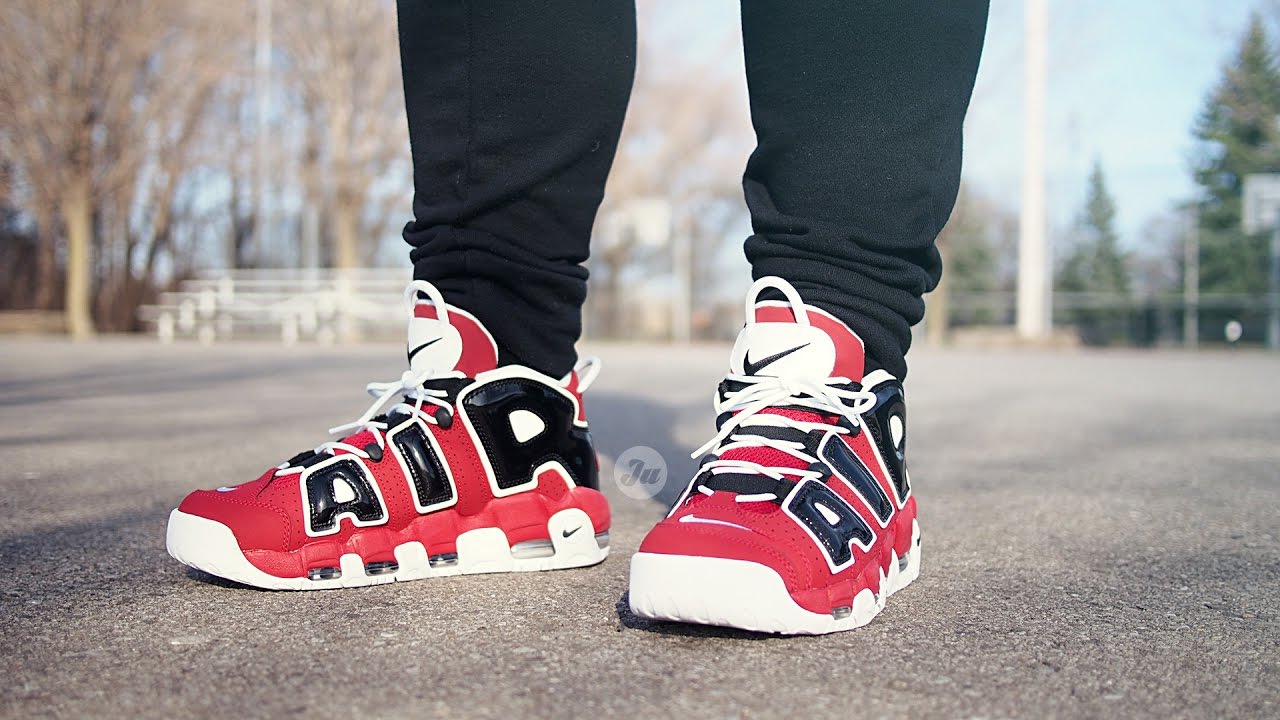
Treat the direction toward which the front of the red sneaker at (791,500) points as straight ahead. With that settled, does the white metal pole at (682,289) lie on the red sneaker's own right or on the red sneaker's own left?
on the red sneaker's own right

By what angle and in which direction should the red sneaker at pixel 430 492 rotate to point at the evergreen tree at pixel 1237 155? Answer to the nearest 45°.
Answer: approximately 135° to its right

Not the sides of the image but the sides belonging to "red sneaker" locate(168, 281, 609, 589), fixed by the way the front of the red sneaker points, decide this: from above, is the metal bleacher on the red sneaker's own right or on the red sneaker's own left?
on the red sneaker's own right

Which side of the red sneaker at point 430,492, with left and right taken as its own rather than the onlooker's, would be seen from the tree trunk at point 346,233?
right

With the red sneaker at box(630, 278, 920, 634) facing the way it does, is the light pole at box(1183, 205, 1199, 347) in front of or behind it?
behind

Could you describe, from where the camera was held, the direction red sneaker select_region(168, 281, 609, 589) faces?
facing to the left of the viewer

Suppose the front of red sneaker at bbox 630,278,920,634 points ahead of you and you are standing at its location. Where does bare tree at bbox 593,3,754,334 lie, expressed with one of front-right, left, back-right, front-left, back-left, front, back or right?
back-right

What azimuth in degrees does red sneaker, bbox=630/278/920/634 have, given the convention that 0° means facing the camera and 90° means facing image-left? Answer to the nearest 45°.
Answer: approximately 45°

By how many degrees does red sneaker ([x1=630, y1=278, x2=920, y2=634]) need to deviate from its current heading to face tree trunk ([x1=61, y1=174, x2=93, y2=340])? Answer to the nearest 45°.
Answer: approximately 90° to its right
